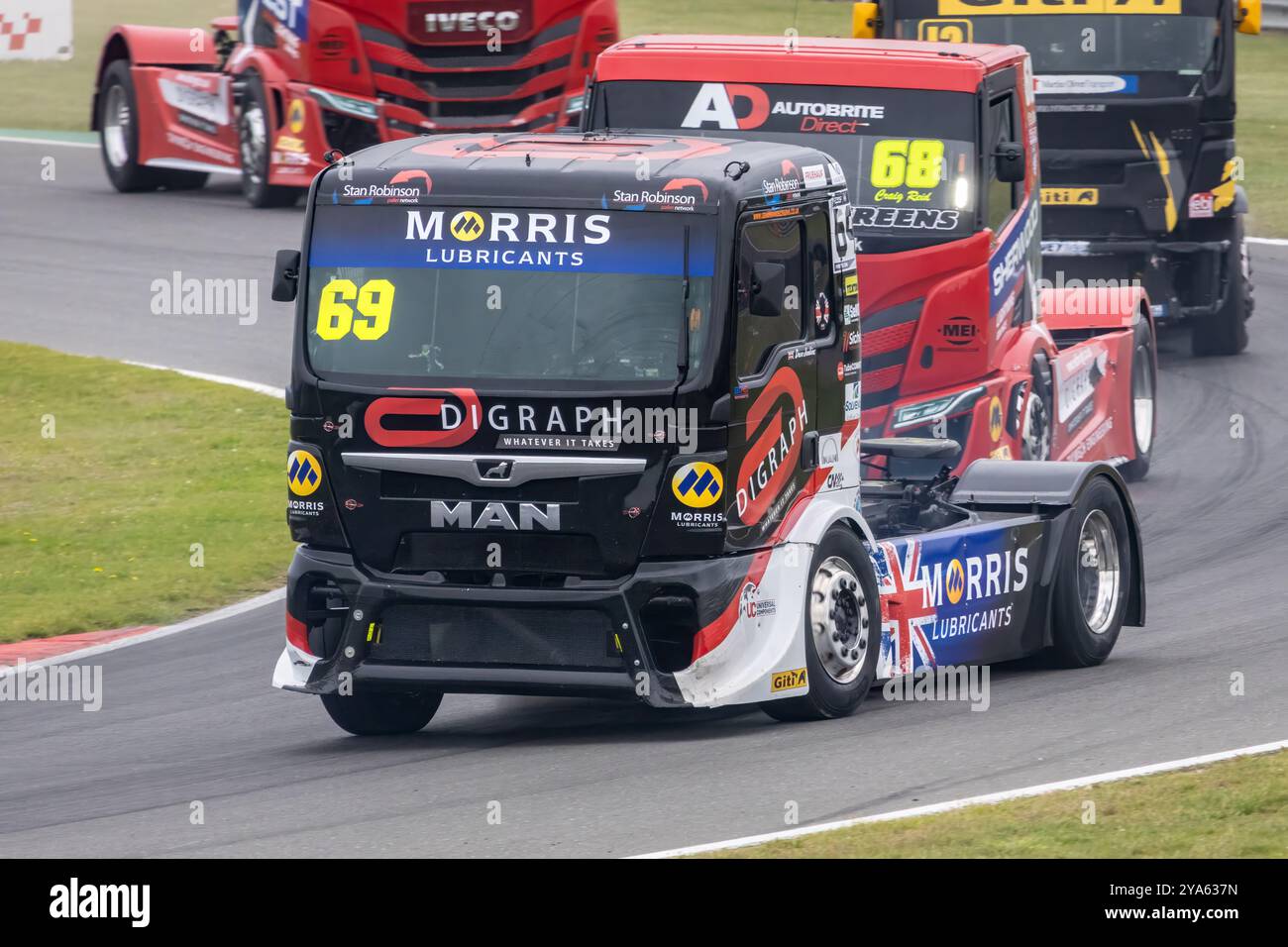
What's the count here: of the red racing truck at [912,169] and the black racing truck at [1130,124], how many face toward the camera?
2

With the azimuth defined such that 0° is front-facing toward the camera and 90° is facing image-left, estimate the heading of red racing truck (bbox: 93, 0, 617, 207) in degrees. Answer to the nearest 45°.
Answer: approximately 315°

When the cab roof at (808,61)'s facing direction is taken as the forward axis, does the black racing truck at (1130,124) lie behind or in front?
behind

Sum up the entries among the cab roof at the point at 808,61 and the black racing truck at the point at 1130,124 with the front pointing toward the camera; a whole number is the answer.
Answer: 2

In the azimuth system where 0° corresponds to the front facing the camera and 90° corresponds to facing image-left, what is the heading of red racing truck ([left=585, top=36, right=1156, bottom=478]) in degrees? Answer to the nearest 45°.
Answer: approximately 0°

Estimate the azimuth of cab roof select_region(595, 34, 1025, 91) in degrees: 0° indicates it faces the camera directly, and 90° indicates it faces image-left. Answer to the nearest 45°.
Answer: approximately 0°

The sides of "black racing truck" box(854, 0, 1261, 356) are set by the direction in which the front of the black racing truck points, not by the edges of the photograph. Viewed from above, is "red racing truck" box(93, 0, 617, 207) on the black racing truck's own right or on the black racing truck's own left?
on the black racing truck's own right

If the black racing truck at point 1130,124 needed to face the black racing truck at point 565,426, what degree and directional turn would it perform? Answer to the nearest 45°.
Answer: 0° — it already faces it

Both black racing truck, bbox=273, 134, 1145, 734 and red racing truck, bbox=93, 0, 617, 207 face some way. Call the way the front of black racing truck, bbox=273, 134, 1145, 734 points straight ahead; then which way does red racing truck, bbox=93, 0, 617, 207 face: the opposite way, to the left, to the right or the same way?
to the left

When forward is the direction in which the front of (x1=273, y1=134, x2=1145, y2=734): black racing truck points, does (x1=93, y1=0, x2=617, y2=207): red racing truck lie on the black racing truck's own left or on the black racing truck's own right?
on the black racing truck's own right
